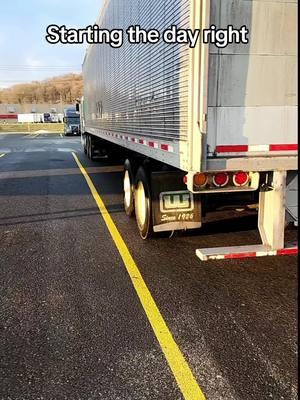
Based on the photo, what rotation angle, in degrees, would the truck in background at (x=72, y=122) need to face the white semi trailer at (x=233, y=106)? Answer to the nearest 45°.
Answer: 0° — it already faces it

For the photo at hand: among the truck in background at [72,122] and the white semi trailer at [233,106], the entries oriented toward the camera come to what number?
1

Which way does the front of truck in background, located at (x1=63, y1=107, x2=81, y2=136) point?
toward the camera

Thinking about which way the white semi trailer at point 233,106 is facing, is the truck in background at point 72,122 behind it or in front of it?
in front

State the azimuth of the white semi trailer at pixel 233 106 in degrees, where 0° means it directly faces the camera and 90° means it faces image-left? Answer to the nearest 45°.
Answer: approximately 135°

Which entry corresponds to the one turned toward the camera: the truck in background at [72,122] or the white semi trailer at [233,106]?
the truck in background
